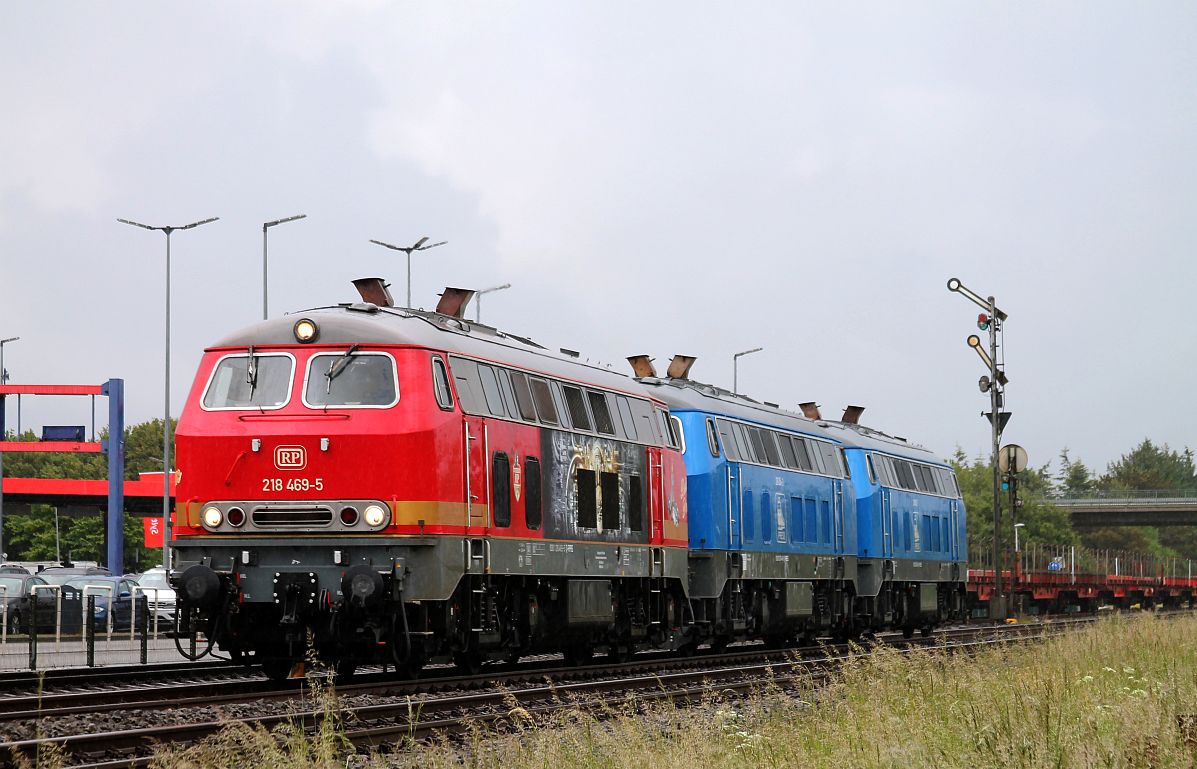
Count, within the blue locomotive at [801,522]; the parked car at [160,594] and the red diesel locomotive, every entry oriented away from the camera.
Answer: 0

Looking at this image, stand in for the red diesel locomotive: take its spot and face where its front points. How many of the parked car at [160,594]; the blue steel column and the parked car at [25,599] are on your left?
0

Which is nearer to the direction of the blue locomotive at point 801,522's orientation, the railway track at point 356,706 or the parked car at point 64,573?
the railway track

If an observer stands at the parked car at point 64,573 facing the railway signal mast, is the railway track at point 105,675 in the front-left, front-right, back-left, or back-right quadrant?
front-right

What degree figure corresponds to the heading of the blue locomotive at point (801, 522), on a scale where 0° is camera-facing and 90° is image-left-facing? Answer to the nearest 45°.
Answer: approximately 45°

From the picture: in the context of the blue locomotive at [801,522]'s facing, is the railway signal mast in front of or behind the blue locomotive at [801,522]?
behind

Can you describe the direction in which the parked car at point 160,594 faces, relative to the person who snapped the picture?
facing the viewer and to the right of the viewer

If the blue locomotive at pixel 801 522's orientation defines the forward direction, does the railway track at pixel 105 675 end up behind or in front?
in front

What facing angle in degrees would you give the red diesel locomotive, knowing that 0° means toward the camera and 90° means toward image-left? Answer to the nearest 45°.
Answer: approximately 45°

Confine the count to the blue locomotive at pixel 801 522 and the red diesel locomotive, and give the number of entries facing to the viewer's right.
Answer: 0

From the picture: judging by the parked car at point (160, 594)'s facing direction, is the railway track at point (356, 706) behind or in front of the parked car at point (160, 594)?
in front

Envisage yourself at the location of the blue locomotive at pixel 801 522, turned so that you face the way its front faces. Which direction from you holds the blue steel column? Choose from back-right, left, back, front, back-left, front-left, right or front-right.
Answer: right

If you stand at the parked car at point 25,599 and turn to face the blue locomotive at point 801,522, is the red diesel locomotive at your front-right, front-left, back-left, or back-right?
front-right

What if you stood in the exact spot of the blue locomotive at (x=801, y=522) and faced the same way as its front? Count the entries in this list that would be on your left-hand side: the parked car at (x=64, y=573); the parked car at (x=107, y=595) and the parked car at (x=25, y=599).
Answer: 0

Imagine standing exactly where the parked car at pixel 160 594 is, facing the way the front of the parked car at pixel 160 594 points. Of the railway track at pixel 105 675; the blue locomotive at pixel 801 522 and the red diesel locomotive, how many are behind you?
0

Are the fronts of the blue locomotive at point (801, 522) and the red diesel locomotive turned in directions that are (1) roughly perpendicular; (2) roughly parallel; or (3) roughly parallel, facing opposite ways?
roughly parallel
